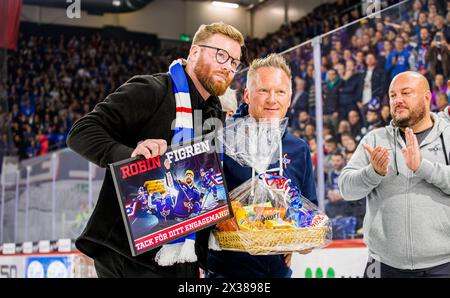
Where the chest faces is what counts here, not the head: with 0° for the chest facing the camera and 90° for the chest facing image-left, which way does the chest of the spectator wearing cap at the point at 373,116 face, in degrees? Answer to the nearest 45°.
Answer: approximately 45°

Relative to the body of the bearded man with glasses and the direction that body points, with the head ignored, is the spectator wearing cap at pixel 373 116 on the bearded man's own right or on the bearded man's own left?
on the bearded man's own left

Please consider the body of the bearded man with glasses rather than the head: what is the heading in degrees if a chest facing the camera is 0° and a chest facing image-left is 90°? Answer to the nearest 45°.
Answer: approximately 315°
